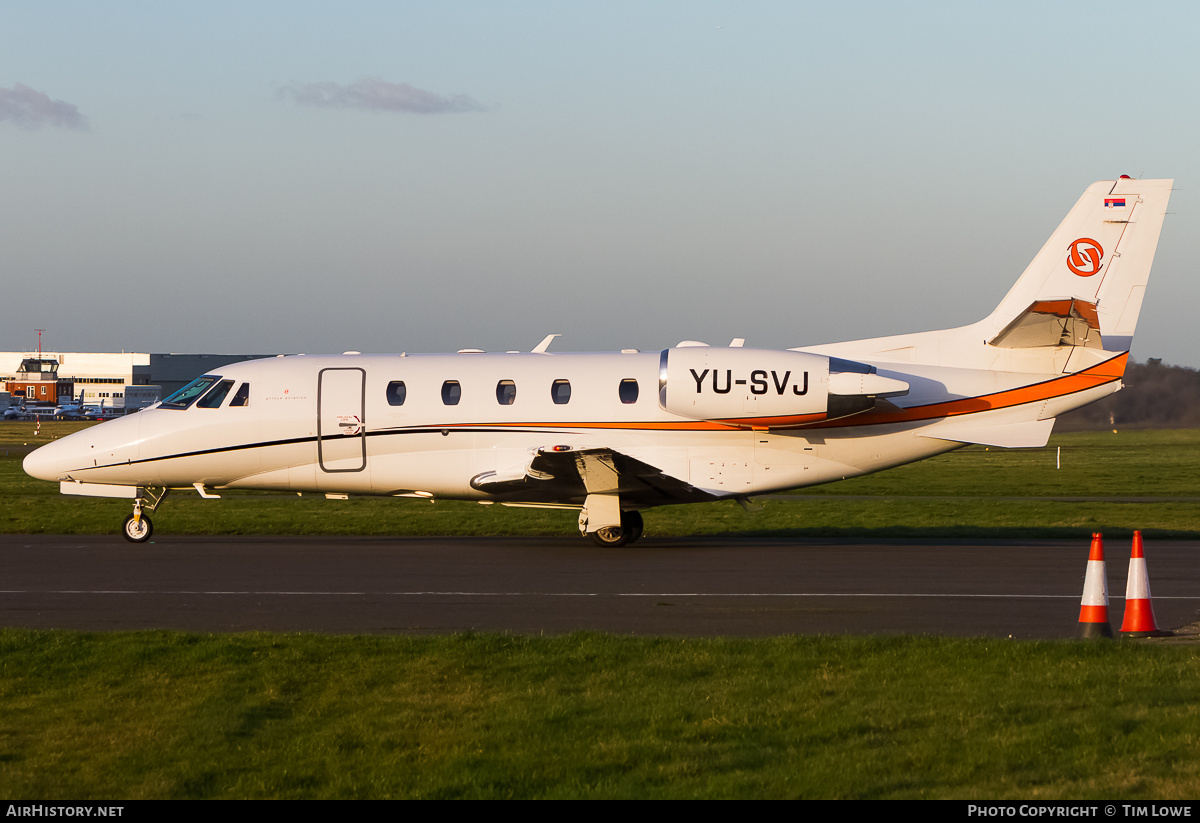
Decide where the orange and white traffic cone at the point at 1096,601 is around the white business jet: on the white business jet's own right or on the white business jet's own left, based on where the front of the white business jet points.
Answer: on the white business jet's own left

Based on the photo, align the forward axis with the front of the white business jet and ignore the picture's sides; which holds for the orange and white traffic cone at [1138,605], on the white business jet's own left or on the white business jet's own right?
on the white business jet's own left

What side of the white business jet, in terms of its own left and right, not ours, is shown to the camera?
left
